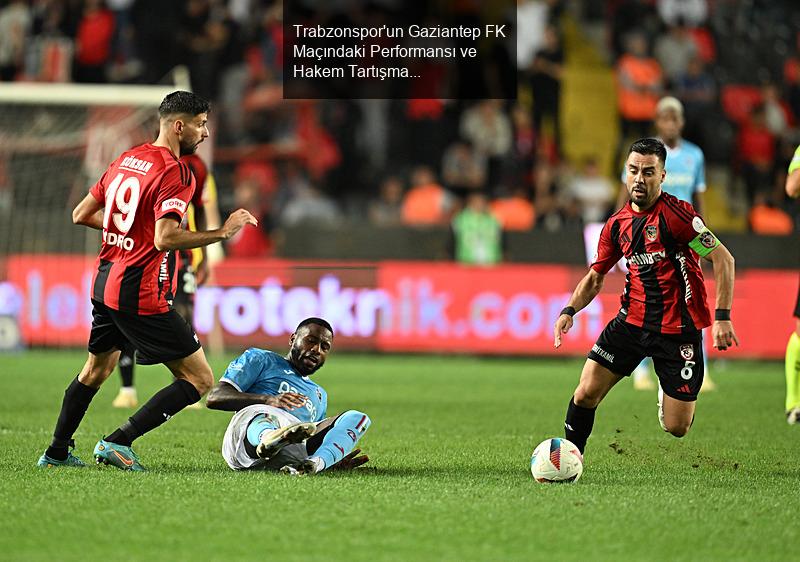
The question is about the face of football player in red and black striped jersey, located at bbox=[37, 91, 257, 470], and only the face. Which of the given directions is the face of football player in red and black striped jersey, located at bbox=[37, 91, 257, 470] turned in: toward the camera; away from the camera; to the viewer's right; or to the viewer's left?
to the viewer's right

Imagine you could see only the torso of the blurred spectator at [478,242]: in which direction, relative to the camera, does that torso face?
toward the camera

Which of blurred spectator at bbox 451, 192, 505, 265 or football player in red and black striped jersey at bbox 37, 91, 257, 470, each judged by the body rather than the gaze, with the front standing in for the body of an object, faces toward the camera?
the blurred spectator

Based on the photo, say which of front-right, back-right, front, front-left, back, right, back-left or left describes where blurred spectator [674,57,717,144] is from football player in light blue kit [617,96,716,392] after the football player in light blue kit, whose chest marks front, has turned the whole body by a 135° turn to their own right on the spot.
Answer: front-right

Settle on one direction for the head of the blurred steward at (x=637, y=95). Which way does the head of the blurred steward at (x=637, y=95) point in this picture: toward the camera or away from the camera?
toward the camera

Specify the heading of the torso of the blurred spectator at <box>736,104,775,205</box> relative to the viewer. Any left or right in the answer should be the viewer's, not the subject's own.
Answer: facing the viewer

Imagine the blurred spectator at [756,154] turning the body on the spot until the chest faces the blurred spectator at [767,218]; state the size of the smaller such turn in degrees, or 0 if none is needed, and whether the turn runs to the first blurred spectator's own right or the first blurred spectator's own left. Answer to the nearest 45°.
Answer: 0° — they already face them

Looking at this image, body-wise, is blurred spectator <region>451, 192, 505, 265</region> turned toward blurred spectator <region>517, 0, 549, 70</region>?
no

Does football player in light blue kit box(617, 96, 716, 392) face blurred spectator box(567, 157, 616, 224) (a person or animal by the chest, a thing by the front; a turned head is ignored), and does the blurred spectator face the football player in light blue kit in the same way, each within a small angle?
no

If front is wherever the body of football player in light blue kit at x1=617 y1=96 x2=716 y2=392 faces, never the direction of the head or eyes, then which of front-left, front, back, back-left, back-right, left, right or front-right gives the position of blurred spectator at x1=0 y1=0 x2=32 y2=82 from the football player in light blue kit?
back-right

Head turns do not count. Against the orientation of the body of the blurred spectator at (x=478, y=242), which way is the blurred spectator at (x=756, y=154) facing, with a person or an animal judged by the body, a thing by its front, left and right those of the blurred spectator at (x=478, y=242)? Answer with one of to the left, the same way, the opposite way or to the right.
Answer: the same way

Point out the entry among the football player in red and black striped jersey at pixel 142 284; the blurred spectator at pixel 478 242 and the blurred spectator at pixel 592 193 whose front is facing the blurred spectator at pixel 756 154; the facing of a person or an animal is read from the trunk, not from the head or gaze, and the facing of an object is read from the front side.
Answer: the football player in red and black striped jersey

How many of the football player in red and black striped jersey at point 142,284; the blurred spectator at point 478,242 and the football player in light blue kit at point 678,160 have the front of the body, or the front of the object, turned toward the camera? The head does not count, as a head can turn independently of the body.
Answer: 2

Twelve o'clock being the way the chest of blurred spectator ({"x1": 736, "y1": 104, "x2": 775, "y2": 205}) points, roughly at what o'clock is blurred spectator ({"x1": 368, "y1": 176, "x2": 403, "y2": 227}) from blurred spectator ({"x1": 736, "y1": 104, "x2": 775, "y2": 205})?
blurred spectator ({"x1": 368, "y1": 176, "x2": 403, "y2": 227}) is roughly at 2 o'clock from blurred spectator ({"x1": 736, "y1": 104, "x2": 775, "y2": 205}).

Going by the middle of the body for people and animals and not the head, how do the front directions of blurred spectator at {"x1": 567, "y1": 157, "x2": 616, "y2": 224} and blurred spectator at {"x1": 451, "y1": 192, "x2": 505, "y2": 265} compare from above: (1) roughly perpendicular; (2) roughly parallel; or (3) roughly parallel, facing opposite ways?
roughly parallel

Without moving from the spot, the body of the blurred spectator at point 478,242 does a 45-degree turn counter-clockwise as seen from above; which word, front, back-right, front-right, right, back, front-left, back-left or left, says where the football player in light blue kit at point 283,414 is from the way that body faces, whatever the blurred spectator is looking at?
front-right

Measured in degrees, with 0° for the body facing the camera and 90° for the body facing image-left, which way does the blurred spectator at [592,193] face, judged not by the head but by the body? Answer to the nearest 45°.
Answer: approximately 0°

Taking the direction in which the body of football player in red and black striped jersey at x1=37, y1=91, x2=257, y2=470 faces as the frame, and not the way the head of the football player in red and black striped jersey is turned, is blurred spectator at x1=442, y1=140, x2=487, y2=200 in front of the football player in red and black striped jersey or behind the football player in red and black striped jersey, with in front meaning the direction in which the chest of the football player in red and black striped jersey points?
in front

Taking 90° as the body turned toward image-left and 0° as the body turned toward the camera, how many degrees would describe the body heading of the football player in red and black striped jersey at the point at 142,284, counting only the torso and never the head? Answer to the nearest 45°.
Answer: approximately 225°

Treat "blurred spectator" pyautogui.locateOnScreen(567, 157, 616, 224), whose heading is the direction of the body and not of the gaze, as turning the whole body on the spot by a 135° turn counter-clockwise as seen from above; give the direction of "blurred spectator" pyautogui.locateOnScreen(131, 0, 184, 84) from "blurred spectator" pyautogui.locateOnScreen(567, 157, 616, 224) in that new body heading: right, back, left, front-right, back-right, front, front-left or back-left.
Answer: back-left
